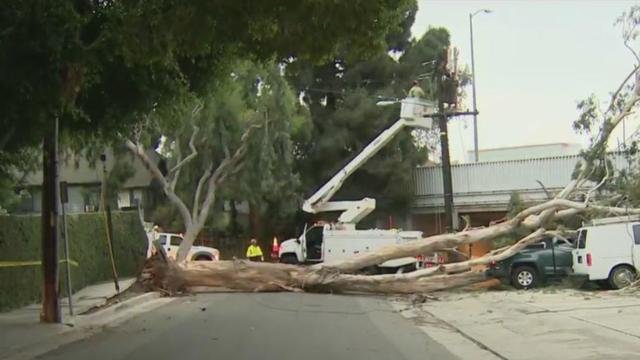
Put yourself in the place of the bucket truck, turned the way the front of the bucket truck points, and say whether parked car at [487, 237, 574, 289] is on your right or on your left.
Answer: on your left

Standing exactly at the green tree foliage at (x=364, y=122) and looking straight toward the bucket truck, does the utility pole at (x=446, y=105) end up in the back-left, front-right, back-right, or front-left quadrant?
front-left

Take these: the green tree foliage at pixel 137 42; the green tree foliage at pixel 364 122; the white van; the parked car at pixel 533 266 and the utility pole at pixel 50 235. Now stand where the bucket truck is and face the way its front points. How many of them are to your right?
1

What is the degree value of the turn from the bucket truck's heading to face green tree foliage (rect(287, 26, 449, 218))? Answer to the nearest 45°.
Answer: approximately 90° to its right

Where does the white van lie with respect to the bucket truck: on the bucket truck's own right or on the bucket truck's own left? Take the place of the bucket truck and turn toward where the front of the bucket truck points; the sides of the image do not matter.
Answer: on the bucket truck's own left

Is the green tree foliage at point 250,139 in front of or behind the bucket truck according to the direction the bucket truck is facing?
in front

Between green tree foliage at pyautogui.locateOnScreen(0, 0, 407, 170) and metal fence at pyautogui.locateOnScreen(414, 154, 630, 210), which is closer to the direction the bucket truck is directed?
the green tree foliage

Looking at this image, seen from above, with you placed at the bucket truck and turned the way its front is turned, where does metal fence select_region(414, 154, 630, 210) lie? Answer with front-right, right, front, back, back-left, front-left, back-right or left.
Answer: back-right

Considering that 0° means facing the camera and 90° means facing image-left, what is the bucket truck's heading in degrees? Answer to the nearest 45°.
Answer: approximately 90°

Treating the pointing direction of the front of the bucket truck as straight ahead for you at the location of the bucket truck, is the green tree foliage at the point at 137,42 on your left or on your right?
on your left

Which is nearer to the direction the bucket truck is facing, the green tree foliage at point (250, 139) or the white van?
the green tree foliage
